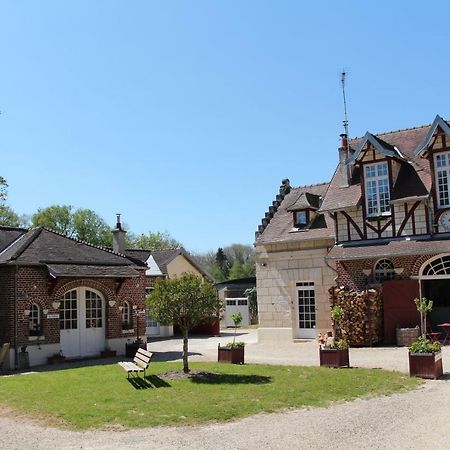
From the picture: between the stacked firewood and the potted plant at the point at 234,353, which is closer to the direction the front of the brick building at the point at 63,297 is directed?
the potted plant

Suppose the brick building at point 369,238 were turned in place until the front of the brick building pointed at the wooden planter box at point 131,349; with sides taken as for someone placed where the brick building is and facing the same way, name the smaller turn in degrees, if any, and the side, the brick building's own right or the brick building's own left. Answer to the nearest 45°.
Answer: approximately 45° to the brick building's own right

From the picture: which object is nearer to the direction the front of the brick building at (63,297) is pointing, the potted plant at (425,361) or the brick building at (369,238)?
the potted plant
